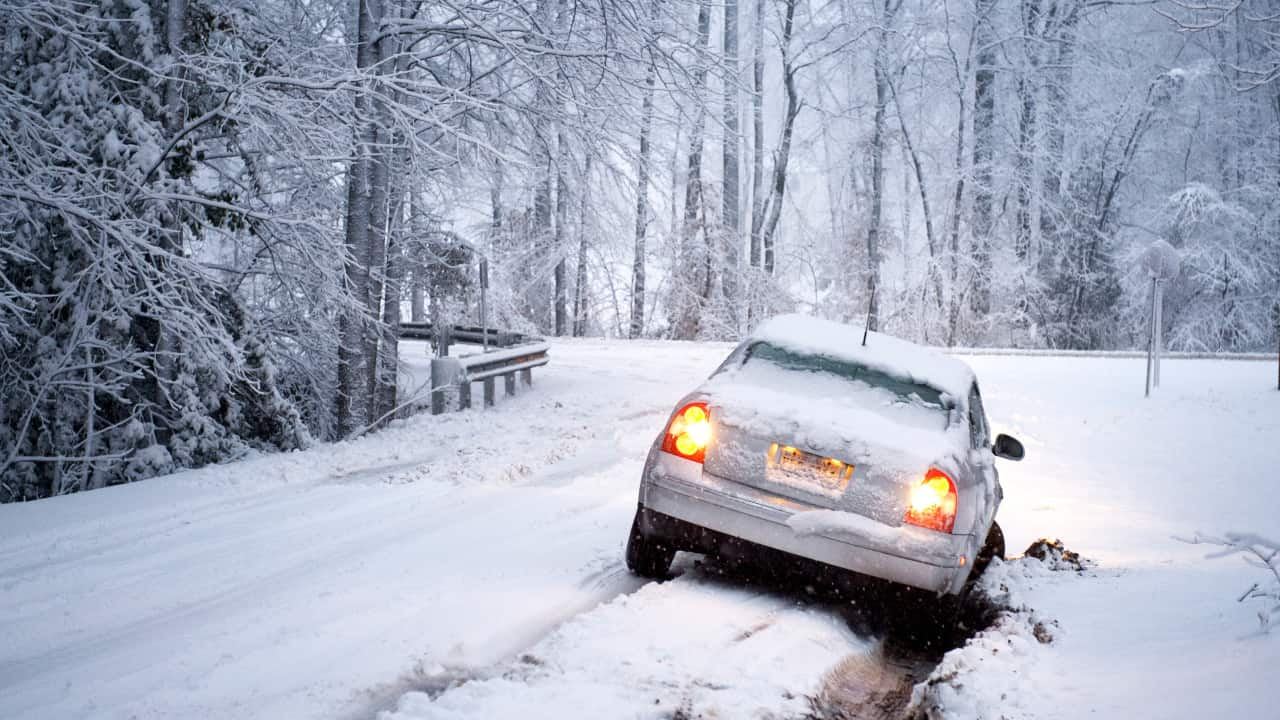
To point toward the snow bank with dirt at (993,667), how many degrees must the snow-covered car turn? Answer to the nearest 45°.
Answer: approximately 135° to its right

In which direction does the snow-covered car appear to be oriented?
away from the camera

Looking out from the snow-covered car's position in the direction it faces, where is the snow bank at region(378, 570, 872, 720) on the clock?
The snow bank is roughly at 7 o'clock from the snow-covered car.

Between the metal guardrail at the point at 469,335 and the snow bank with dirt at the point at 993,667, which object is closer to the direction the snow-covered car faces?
the metal guardrail

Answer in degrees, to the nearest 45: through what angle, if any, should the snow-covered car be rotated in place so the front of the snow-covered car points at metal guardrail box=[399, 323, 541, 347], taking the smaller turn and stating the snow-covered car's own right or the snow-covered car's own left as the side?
approximately 45° to the snow-covered car's own left
